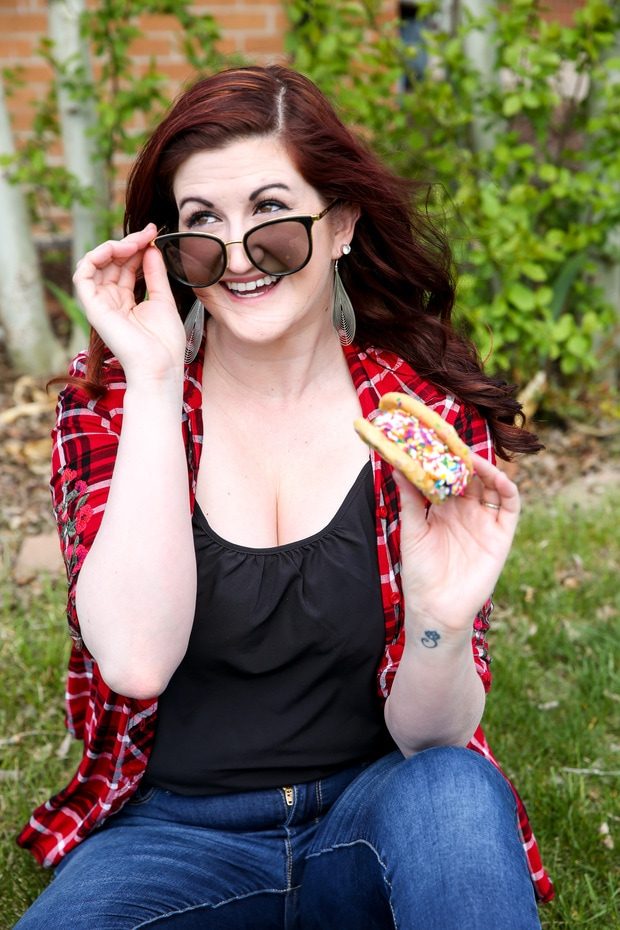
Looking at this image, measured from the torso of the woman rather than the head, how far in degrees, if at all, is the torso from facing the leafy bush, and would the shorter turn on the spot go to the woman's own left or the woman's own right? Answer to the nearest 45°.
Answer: approximately 180°

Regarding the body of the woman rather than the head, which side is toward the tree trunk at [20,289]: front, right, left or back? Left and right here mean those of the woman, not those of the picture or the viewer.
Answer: back

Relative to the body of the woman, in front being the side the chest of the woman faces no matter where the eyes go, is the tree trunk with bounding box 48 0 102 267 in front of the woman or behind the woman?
behind

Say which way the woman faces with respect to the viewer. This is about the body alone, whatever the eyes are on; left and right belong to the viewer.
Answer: facing the viewer
